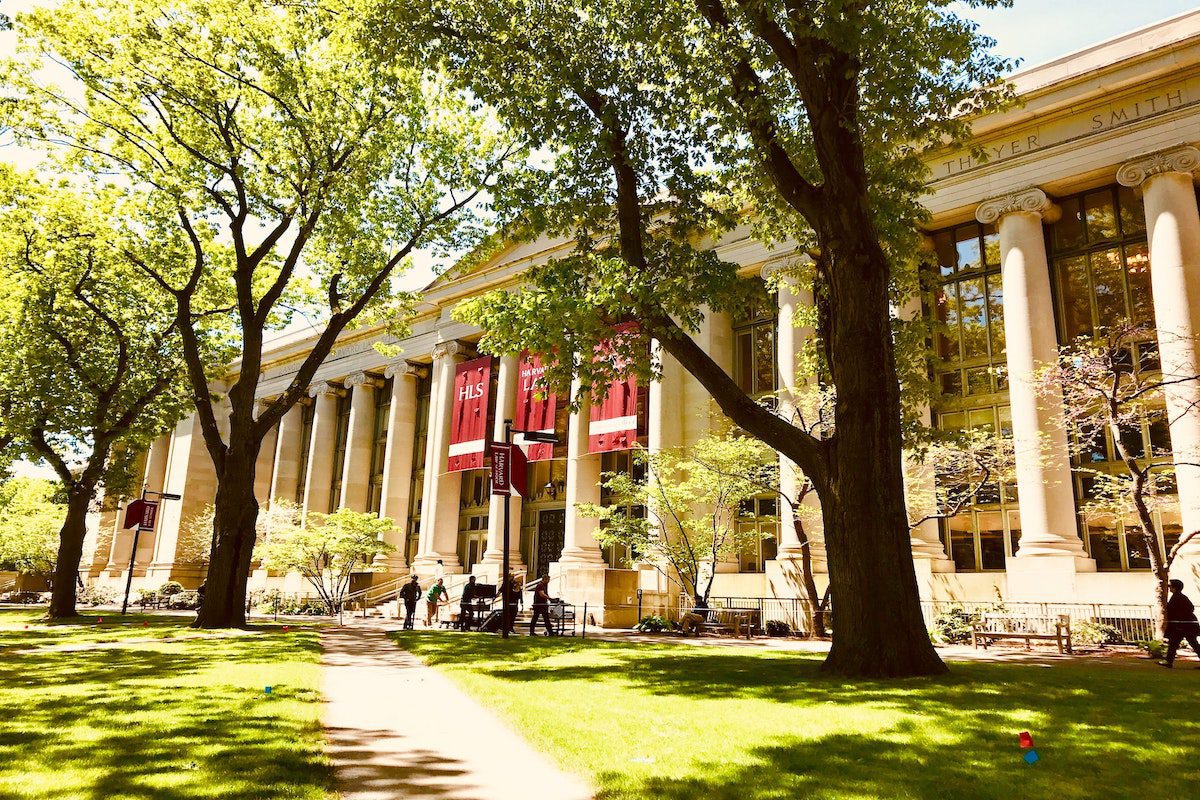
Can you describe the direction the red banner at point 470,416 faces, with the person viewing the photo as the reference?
facing the viewer and to the left of the viewer

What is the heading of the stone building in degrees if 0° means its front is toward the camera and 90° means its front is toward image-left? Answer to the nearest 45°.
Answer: approximately 45°

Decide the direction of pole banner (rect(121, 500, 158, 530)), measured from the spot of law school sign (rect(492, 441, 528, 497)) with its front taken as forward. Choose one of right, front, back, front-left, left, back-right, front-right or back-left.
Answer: back-right

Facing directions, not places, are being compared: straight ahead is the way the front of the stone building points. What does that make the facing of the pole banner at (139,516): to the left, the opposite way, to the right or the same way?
to the left

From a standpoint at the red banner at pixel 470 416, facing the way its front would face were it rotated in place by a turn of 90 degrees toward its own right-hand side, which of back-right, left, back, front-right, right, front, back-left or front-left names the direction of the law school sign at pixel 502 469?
back-left

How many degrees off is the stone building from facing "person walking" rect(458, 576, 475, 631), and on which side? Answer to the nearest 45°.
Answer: approximately 45° to its right

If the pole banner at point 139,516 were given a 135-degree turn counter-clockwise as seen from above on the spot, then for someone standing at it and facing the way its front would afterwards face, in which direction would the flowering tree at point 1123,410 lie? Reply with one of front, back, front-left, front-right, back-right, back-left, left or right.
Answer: right

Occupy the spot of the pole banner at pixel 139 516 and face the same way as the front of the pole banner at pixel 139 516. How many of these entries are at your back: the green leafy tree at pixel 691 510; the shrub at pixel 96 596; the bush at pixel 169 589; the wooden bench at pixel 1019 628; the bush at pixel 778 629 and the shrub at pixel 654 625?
2
